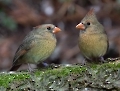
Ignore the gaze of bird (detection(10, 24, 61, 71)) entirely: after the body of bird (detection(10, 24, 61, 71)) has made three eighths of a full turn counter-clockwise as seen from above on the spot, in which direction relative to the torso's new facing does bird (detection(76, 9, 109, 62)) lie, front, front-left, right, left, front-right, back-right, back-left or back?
right

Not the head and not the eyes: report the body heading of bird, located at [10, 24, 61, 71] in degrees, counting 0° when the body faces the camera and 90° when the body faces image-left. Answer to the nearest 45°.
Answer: approximately 315°
